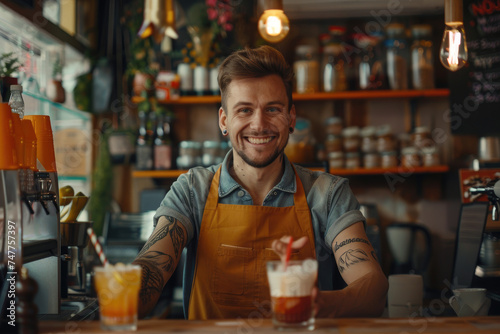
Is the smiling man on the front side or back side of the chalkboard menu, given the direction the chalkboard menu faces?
on the front side

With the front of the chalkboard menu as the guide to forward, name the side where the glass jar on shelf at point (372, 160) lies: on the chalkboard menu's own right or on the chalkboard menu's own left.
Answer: on the chalkboard menu's own right

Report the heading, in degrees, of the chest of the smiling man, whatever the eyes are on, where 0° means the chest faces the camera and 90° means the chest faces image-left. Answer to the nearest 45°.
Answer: approximately 0°

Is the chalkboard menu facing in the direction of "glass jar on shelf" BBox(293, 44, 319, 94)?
no

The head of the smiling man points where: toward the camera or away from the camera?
toward the camera

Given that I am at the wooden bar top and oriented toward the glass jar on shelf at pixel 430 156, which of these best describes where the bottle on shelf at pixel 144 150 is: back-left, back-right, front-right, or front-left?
front-left

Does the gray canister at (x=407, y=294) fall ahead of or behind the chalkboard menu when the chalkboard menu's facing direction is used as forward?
ahead

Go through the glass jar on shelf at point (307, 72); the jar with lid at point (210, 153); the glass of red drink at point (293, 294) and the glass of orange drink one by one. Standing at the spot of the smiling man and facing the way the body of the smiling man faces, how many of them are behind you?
2

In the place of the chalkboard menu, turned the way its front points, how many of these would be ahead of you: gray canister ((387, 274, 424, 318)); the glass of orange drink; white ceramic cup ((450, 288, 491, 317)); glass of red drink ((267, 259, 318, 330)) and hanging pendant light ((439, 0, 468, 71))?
5

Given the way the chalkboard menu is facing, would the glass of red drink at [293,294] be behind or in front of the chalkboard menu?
in front

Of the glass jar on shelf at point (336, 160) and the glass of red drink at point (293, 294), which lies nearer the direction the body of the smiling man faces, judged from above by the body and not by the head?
the glass of red drink

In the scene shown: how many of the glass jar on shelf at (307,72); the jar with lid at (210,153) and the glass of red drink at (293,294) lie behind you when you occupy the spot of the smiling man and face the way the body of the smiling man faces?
2

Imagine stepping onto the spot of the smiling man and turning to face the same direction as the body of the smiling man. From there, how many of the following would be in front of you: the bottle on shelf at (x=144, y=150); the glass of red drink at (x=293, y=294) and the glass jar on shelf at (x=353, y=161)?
1

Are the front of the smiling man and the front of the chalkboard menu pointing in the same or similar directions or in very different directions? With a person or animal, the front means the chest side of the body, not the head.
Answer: same or similar directions

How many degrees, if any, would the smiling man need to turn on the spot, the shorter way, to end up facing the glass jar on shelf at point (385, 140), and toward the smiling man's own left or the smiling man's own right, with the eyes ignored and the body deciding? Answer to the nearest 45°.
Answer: approximately 135° to the smiling man's own left

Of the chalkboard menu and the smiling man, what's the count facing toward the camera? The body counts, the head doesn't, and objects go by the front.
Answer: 2

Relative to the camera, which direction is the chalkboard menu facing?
toward the camera

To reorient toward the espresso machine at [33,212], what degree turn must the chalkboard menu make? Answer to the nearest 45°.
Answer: approximately 45° to its right

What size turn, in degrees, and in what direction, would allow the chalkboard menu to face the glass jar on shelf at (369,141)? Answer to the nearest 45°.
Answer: approximately 90° to its right
